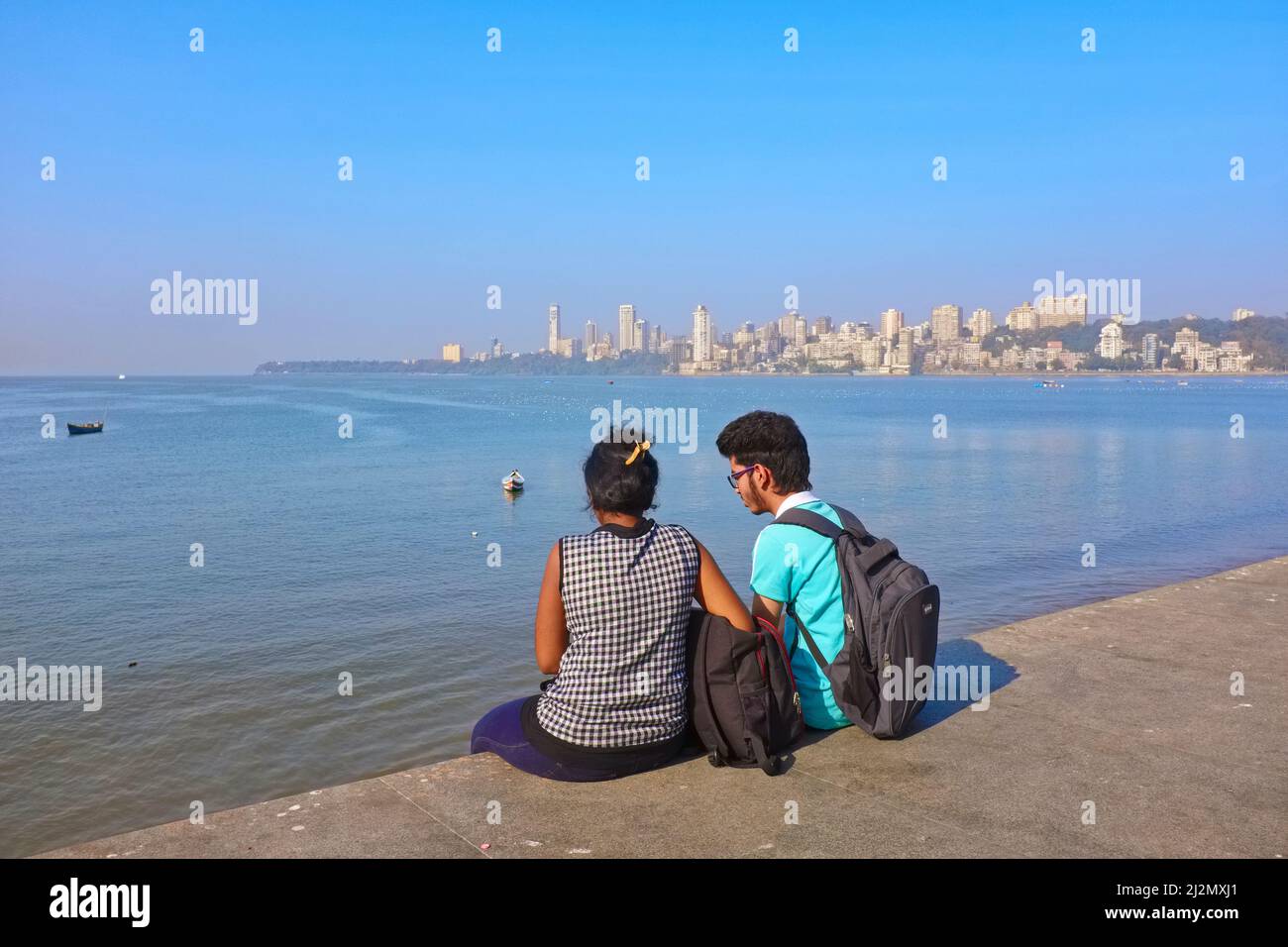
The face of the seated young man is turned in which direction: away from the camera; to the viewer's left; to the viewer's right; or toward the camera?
to the viewer's left

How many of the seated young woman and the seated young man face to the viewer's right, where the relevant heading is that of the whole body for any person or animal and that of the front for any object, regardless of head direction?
0

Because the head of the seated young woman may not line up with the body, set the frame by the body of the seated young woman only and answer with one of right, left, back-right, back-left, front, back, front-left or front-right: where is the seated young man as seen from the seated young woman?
front-right

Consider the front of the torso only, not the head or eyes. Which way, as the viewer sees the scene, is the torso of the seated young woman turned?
away from the camera

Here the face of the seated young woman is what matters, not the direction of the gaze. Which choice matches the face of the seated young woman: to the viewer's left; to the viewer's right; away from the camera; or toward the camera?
away from the camera

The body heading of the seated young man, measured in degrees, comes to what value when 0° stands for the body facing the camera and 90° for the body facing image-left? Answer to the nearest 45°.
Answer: approximately 135°

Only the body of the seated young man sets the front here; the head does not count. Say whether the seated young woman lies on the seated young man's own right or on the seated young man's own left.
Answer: on the seated young man's own left
